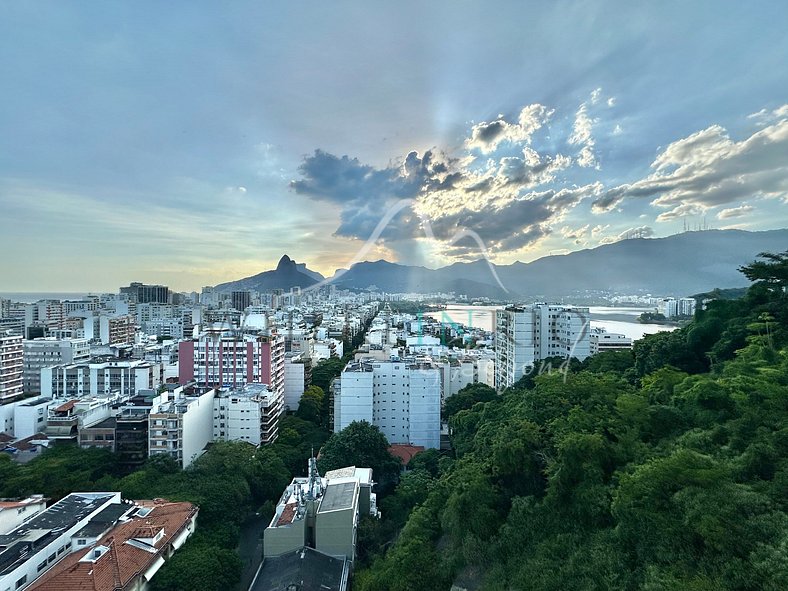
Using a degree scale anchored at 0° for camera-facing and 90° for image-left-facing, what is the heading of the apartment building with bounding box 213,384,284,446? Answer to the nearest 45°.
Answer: approximately 315°

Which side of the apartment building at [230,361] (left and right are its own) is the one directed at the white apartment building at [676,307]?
left

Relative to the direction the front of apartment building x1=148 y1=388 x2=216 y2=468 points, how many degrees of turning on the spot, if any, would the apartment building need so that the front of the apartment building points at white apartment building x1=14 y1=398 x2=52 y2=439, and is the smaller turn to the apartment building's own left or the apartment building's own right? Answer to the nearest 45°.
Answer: approximately 90° to the apartment building's own right

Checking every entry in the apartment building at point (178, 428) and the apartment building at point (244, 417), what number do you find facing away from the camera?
0

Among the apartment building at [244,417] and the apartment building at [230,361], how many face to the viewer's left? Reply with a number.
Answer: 0

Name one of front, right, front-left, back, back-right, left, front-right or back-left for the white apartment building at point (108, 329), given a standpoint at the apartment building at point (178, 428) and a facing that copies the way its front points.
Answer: back-right

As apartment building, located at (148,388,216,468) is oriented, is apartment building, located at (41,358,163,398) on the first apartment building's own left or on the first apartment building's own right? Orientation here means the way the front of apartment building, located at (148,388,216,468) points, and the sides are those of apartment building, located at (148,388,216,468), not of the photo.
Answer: on the first apartment building's own right

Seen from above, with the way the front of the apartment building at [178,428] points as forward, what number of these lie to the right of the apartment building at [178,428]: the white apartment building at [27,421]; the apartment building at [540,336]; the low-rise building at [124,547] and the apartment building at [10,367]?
2

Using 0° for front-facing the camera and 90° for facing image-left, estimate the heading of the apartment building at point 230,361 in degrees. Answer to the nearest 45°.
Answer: approximately 0°

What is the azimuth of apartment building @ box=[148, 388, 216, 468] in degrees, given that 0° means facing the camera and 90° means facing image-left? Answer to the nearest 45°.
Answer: approximately 45°

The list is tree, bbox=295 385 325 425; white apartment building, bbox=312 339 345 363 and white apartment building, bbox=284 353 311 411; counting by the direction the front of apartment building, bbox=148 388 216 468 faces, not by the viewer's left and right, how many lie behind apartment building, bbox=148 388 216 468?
3
